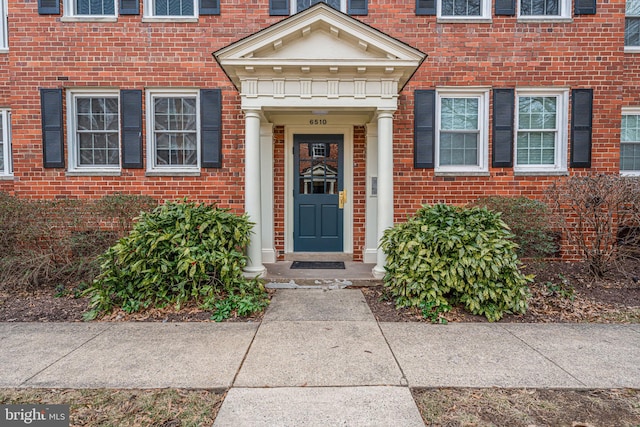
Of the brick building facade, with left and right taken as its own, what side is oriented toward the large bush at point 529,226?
left

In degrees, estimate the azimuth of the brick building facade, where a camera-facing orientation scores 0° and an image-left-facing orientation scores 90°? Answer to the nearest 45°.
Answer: approximately 0°

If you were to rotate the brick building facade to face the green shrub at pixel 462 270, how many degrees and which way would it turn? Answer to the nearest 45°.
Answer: approximately 45° to its left
